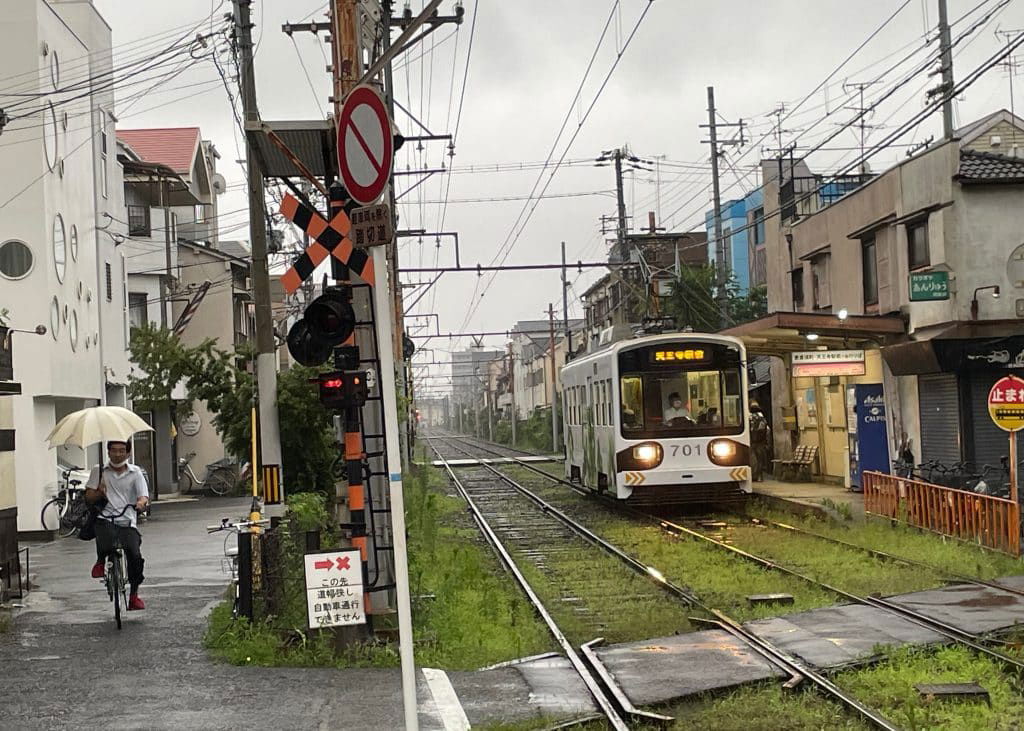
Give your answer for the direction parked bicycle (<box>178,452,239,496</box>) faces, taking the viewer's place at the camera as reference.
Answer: facing to the left of the viewer

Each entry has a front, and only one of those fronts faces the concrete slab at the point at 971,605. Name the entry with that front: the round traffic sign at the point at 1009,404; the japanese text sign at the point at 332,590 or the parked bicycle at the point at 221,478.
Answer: the round traffic sign

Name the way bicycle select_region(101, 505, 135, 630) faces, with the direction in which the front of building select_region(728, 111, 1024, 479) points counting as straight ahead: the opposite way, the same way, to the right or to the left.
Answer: to the left

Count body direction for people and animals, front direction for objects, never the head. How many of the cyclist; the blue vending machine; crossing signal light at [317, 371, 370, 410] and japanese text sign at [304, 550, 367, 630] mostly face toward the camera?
3

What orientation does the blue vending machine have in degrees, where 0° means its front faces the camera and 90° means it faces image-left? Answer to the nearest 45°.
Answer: approximately 90°

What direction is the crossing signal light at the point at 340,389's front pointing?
toward the camera

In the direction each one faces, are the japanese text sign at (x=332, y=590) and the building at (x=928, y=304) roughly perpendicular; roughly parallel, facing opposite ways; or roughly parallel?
roughly perpendicular

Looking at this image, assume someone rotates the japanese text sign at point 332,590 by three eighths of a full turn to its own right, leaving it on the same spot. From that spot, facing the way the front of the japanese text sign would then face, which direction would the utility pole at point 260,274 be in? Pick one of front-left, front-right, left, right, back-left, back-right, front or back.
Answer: front-right

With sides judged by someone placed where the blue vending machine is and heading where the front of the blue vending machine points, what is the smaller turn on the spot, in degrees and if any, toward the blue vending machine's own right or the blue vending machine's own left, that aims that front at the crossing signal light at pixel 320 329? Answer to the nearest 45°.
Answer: approximately 90° to the blue vending machine's own left

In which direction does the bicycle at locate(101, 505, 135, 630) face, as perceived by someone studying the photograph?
facing the viewer

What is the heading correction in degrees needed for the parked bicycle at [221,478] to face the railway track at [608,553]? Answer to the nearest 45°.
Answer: approximately 90° to its left

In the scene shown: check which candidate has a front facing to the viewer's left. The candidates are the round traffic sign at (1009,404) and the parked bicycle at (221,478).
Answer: the parked bicycle

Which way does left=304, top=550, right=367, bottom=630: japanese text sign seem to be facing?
toward the camera

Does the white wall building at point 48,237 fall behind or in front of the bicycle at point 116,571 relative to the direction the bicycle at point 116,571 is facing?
behind
